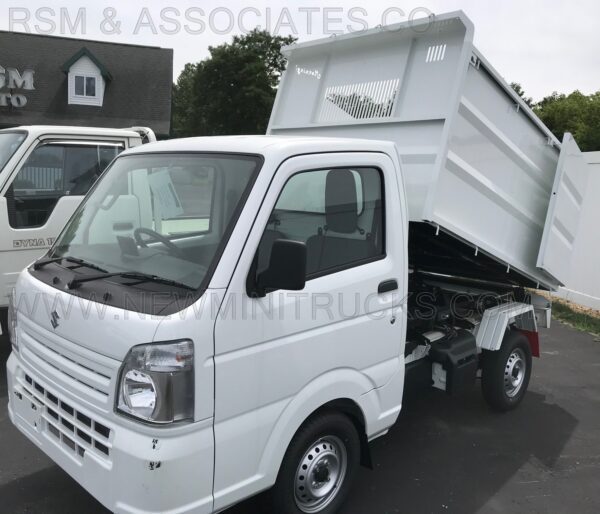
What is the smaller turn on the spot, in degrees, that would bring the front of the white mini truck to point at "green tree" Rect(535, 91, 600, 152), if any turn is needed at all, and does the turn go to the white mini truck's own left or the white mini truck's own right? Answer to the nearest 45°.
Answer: approximately 180°

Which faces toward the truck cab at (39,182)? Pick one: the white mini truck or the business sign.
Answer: the business sign

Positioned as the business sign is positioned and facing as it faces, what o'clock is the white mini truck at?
The white mini truck is roughly at 12 o'clock from the business sign.

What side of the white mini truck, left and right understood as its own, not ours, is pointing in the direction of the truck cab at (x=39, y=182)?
right

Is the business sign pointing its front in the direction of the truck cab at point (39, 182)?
yes

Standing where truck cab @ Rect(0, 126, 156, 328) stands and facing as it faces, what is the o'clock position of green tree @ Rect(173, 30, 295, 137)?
The green tree is roughly at 5 o'clock from the truck cab.
